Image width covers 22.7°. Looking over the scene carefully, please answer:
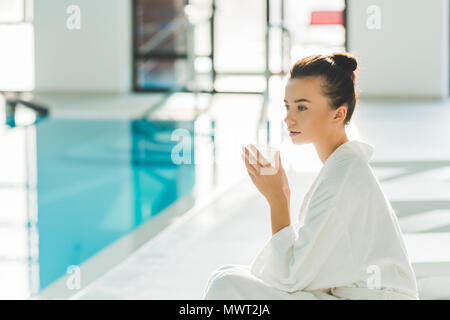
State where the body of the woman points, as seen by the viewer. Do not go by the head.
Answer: to the viewer's left

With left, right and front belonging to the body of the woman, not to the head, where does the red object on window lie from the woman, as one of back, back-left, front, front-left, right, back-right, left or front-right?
right
